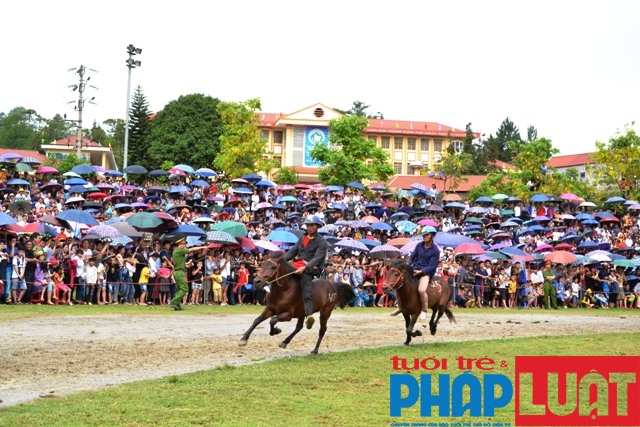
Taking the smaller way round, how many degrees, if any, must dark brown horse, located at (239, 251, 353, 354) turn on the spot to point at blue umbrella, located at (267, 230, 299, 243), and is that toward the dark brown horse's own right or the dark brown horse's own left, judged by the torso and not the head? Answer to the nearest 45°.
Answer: approximately 135° to the dark brown horse's own right

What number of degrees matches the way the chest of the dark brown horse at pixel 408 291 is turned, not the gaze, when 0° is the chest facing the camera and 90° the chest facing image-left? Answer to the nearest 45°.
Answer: approximately 45°

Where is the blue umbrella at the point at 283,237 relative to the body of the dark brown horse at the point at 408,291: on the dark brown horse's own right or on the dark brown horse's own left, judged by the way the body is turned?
on the dark brown horse's own right

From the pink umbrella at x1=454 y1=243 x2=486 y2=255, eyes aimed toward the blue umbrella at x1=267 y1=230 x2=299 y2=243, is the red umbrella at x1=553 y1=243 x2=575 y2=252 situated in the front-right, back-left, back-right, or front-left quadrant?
back-right

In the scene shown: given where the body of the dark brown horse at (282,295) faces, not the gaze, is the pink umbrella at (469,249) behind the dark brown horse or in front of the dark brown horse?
behind

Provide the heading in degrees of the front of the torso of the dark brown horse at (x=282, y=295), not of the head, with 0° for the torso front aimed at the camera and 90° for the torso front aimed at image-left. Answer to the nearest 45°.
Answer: approximately 45°

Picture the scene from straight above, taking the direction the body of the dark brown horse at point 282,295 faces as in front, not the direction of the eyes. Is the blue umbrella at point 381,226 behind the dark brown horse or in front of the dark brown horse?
behind
